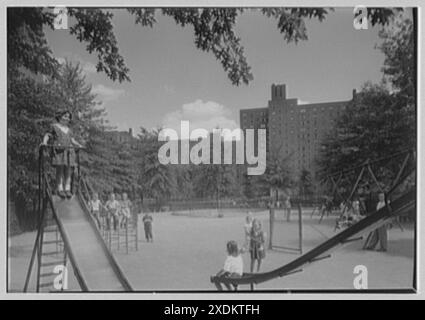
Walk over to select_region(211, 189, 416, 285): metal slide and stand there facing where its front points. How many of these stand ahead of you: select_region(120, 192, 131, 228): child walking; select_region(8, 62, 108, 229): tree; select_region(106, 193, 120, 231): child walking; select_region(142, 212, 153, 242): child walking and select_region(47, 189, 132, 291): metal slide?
5

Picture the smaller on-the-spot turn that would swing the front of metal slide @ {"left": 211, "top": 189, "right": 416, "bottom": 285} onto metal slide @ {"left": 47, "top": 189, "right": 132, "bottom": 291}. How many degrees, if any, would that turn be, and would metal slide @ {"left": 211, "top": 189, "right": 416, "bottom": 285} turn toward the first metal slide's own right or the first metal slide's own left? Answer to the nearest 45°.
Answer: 0° — it already faces it

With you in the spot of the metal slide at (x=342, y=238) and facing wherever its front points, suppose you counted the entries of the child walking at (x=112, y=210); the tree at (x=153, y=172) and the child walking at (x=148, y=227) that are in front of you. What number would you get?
3

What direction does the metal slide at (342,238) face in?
to the viewer's left

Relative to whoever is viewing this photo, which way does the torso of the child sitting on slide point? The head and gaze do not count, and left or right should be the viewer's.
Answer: facing the viewer and to the left of the viewer

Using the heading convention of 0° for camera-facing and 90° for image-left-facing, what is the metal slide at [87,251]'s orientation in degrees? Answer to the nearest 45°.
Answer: approximately 315°
